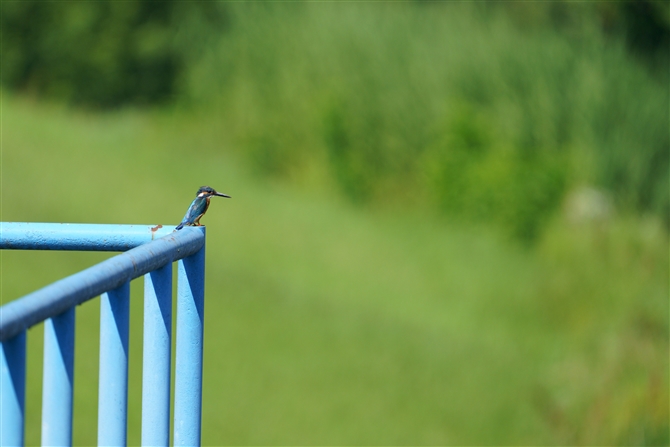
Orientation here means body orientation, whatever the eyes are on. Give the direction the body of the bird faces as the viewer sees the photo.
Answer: to the viewer's right
